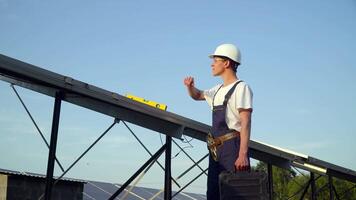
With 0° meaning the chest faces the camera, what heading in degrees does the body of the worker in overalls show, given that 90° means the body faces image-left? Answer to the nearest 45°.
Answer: approximately 45°

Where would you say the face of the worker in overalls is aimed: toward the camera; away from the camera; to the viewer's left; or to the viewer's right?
to the viewer's left

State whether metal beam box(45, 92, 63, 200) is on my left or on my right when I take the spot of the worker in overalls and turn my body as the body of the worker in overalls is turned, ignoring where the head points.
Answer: on my right

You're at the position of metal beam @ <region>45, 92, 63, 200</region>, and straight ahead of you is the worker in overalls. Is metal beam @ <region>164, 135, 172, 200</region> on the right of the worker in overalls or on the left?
left

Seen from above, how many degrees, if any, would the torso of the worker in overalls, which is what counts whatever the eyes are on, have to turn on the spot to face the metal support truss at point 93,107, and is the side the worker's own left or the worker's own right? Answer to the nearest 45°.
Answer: approximately 45° to the worker's own right
